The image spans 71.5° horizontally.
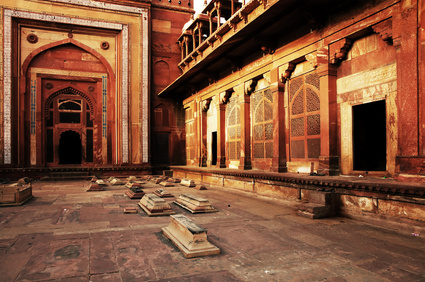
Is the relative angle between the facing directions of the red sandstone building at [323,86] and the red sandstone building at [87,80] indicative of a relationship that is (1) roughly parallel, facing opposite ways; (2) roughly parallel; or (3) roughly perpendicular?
roughly perpendicular

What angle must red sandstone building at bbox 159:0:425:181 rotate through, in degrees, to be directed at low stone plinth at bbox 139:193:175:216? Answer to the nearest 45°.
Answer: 0° — it already faces it

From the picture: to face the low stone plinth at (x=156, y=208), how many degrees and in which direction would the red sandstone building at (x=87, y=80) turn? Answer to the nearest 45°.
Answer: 0° — it already faces it

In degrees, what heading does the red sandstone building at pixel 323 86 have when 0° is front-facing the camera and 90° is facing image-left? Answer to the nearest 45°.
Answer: approximately 45°

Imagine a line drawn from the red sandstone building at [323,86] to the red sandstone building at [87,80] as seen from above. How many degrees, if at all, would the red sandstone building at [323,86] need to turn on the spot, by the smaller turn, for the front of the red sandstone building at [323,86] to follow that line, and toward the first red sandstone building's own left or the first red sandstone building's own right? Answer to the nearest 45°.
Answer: approximately 90° to the first red sandstone building's own right

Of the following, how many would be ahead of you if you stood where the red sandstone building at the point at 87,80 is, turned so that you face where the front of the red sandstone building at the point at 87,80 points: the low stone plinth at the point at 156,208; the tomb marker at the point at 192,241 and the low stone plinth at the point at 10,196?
3

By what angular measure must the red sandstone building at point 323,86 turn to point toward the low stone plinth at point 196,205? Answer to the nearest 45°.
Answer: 0° — it already faces it

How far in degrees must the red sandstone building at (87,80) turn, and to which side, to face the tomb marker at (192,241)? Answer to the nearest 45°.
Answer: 0° — it already faces it

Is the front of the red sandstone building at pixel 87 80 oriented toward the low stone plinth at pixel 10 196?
yes

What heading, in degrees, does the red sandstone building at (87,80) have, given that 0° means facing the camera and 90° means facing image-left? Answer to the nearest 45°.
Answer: approximately 0°
